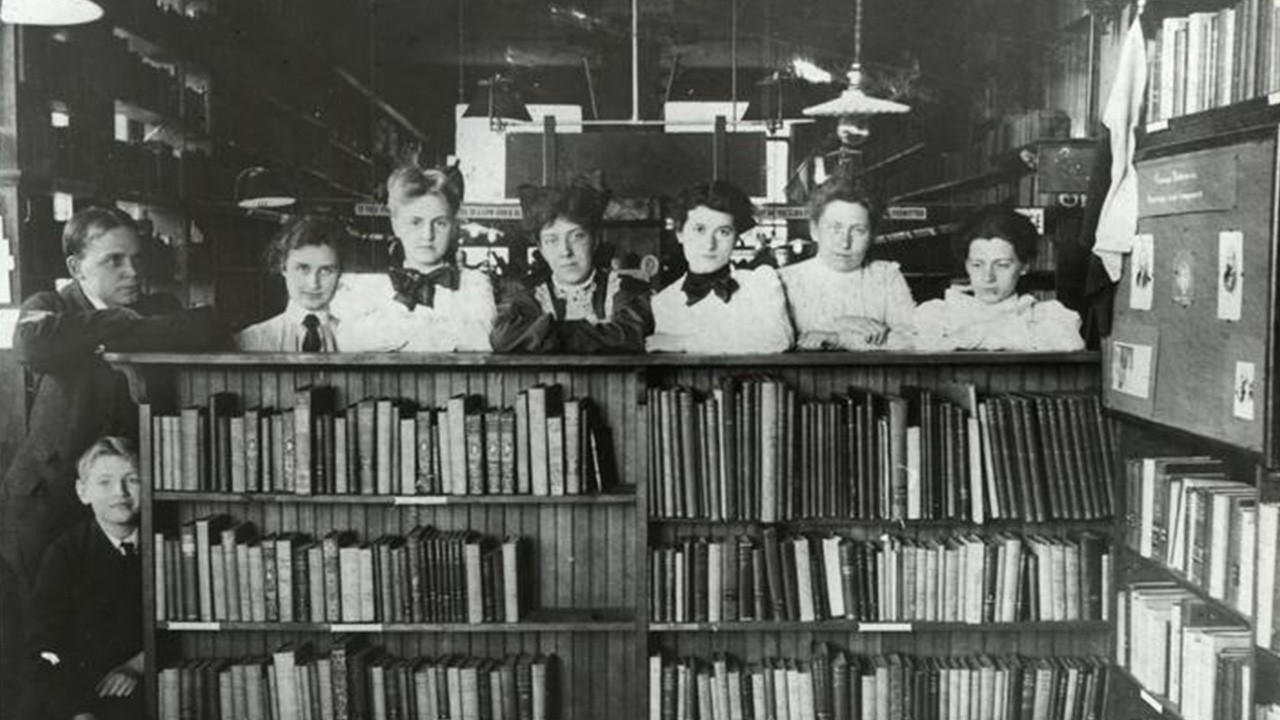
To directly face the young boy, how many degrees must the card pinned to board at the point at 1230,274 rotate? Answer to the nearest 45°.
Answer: approximately 45° to its right

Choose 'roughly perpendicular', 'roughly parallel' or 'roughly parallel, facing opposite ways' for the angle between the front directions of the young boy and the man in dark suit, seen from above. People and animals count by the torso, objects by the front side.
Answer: roughly parallel

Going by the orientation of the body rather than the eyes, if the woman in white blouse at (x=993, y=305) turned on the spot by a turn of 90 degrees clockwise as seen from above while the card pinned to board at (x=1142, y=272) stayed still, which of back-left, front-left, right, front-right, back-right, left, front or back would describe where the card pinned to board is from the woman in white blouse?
back-left

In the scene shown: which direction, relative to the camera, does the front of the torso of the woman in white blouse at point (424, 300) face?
toward the camera

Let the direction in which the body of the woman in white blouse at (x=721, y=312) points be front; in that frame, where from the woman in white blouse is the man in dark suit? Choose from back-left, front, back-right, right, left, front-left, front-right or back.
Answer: right

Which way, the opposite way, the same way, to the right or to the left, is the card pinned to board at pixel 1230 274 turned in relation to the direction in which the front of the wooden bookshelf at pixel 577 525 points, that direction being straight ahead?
to the right

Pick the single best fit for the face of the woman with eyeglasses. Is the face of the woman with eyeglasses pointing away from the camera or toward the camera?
toward the camera

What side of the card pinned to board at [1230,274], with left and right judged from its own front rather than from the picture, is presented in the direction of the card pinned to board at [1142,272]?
right

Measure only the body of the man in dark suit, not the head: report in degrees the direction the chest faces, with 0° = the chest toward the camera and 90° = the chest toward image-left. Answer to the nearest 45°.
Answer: approximately 315°

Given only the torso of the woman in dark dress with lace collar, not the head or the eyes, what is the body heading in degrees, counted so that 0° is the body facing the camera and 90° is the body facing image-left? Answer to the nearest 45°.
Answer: approximately 0°

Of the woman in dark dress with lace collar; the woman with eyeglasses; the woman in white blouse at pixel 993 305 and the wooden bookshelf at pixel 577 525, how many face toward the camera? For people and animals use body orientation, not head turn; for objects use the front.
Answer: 4

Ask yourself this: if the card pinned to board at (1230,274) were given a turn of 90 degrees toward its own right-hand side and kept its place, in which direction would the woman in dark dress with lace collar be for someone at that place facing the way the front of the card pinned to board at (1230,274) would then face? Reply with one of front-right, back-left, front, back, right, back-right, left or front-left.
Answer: front-left

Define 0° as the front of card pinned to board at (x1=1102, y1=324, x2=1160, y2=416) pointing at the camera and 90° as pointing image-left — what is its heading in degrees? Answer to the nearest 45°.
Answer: approximately 45°

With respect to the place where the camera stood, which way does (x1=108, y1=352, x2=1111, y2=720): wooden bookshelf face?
facing the viewer

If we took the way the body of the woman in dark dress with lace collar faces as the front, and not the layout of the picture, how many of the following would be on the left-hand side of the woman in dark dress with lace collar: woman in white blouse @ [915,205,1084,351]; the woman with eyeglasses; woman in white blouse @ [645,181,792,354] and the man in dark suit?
3

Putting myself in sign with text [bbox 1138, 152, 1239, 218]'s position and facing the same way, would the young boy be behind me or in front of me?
in front
